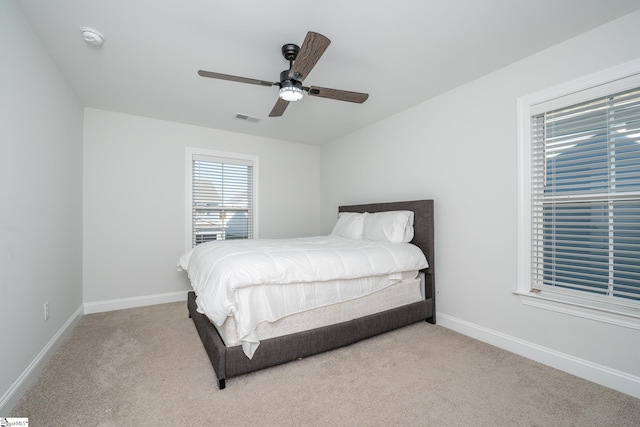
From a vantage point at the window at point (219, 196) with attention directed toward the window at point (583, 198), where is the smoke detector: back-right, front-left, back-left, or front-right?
front-right

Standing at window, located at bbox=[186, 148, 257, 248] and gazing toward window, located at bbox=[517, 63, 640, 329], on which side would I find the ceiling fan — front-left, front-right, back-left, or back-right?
front-right

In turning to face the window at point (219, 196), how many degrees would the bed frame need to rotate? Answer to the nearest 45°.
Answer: approximately 90° to its right
